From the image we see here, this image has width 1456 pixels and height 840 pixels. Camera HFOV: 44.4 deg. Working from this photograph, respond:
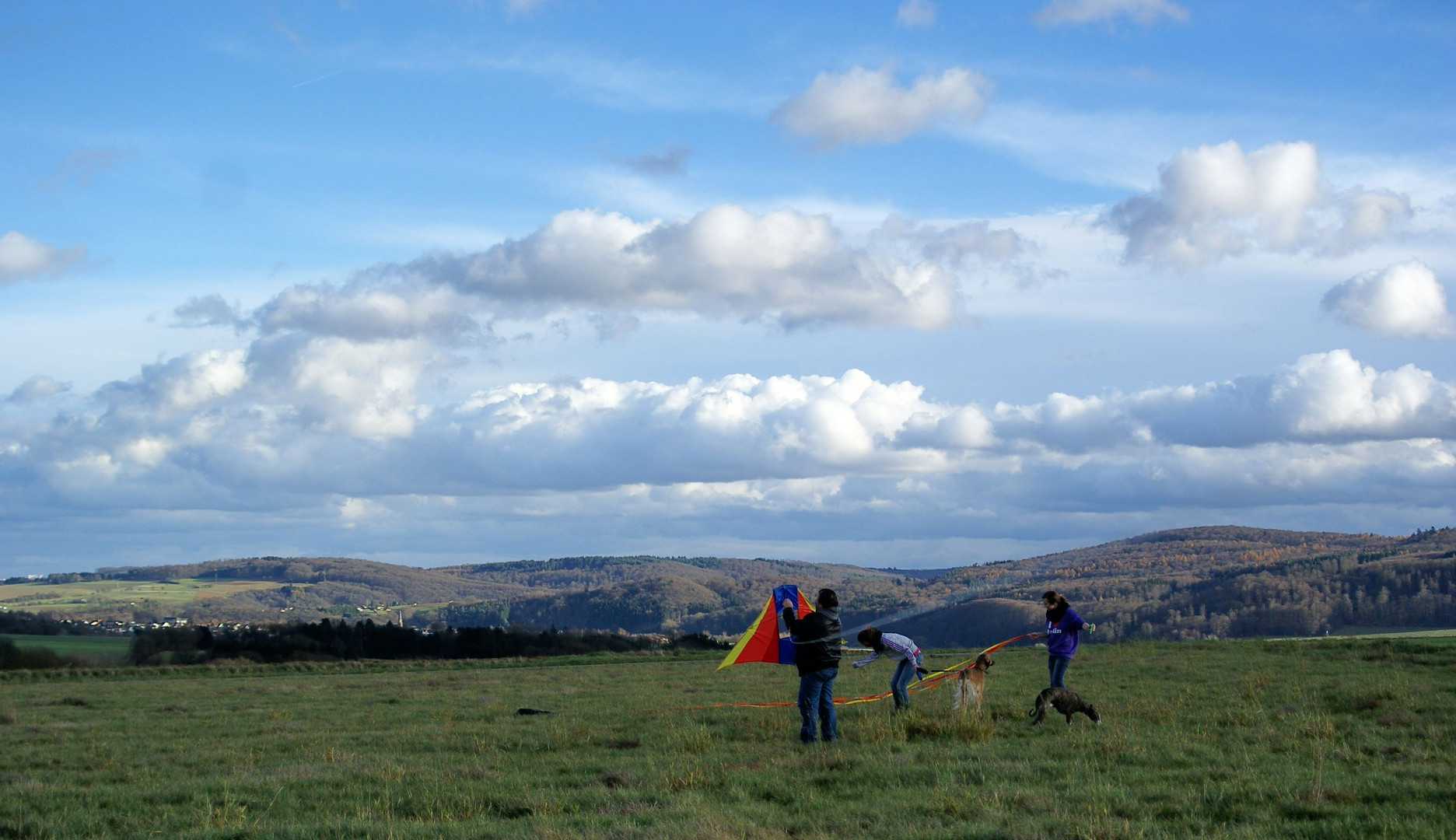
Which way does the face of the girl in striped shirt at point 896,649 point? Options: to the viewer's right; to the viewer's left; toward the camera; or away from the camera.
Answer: to the viewer's left

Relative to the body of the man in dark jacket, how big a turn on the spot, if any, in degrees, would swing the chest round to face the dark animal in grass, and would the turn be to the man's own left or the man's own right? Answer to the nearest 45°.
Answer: approximately 135° to the man's own right

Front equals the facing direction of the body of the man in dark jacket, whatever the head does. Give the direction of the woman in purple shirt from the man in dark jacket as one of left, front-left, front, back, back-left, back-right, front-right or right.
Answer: right

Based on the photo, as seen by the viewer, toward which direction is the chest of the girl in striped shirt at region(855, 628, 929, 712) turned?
to the viewer's left

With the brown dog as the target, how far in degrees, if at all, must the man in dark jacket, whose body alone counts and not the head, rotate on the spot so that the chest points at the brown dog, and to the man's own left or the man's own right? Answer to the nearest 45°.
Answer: approximately 90° to the man's own right

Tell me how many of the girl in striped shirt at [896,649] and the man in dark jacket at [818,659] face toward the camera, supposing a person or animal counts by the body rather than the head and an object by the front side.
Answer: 0

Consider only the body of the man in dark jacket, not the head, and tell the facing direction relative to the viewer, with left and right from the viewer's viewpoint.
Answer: facing away from the viewer and to the left of the viewer

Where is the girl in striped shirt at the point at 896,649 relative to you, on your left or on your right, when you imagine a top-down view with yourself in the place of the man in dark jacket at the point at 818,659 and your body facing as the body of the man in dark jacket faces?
on your right
